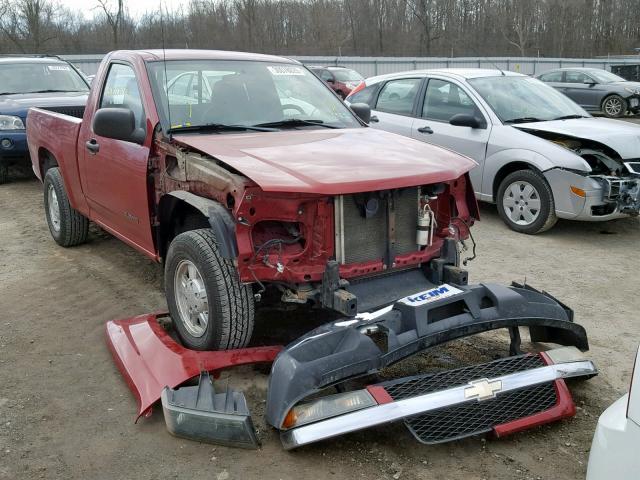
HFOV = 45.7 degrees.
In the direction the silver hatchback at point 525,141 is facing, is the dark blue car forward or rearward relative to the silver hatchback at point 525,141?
rearward

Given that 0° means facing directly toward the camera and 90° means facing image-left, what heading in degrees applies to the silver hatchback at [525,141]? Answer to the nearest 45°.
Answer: approximately 315°

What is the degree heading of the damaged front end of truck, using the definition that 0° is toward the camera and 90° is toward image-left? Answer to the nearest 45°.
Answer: approximately 315°

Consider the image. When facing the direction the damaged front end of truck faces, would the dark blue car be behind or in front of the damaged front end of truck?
behind

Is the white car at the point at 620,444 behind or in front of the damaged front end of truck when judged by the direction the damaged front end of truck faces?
in front

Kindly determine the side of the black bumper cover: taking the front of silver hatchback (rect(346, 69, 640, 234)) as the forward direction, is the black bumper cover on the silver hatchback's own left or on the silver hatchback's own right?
on the silver hatchback's own right

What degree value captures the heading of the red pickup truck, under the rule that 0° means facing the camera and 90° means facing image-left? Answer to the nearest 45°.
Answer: approximately 315°

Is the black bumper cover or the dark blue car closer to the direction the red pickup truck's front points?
the black bumper cover

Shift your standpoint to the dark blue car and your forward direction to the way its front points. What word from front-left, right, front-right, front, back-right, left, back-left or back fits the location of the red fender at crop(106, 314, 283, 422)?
front-right

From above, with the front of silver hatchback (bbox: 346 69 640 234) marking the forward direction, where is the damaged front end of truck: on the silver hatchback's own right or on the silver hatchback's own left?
on the silver hatchback's own right
